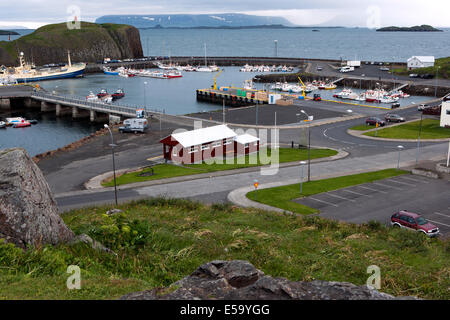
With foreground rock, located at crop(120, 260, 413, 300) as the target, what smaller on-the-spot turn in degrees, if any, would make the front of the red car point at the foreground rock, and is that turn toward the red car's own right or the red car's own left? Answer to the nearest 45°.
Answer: approximately 45° to the red car's own right

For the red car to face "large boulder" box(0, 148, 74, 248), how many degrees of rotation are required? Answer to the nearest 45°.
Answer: approximately 90° to its right
